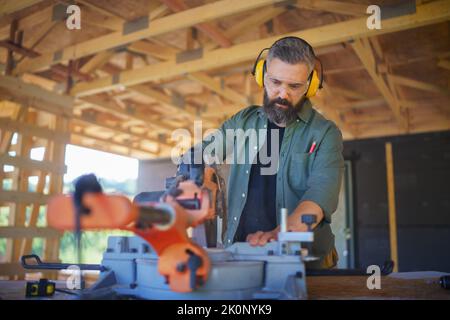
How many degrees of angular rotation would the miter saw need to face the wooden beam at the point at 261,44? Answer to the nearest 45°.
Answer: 0° — it already faces it

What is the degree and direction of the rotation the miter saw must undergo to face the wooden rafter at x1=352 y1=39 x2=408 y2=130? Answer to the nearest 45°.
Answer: approximately 45° to its right

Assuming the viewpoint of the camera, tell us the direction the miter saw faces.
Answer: facing away from the viewer

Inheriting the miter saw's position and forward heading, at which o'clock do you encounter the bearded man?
The bearded man is roughly at 1 o'clock from the miter saw.

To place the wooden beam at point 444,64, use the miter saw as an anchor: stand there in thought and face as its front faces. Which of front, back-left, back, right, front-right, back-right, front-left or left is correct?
front-right
